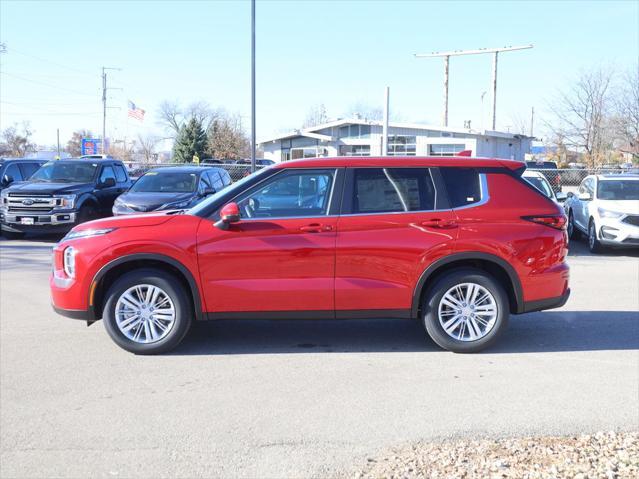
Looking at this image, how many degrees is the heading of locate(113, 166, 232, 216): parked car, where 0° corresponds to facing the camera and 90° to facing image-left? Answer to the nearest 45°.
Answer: approximately 45°

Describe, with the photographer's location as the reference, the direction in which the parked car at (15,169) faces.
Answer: facing the viewer and to the left of the viewer

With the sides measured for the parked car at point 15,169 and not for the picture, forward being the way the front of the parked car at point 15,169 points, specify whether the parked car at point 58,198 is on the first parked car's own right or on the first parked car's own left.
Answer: on the first parked car's own left

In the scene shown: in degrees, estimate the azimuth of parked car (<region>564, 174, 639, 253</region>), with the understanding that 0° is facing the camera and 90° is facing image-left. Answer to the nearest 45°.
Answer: approximately 315°

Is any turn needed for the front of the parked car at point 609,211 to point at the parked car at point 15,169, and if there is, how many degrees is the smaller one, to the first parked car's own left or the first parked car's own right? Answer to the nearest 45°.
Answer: approximately 135° to the first parked car's own right

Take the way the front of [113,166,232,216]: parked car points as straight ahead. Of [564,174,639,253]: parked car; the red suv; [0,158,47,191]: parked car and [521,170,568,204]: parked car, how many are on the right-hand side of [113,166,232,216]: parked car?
1

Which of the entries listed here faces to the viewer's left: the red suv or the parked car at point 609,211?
the red suv

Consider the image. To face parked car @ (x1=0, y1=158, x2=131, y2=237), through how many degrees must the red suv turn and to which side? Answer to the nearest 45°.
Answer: approximately 45° to its right

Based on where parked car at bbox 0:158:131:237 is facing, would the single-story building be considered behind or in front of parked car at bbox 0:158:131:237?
behind

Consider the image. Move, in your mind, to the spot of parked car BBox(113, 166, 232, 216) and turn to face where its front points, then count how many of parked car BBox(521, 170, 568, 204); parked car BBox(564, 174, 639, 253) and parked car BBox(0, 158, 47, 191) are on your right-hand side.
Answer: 1

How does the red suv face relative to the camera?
to the viewer's left

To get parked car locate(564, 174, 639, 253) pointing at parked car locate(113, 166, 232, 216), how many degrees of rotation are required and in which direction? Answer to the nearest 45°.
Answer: approximately 135° to its right
